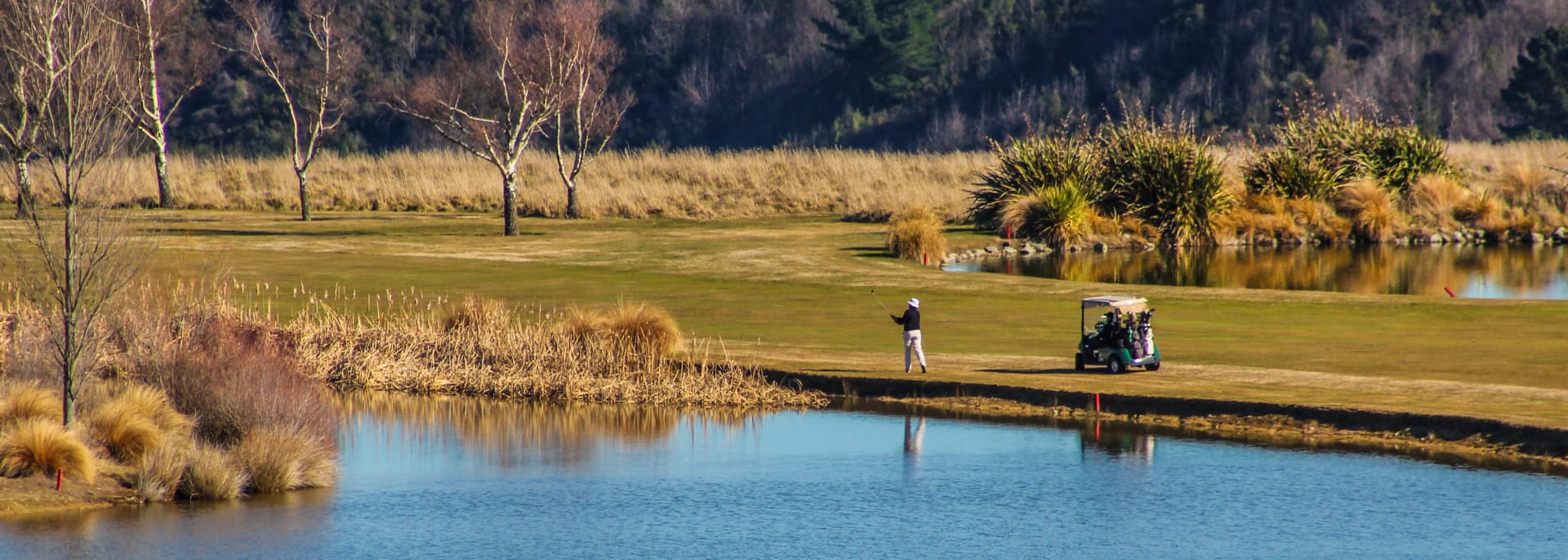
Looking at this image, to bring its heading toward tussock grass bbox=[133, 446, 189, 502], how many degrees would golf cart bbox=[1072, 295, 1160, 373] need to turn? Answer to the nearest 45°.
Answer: approximately 90° to its left

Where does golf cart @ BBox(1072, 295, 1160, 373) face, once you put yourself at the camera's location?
facing away from the viewer and to the left of the viewer

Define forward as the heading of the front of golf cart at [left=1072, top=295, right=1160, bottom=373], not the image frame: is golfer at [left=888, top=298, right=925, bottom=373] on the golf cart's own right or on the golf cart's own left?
on the golf cart's own left

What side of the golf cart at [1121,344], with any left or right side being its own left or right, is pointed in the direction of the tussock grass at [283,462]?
left

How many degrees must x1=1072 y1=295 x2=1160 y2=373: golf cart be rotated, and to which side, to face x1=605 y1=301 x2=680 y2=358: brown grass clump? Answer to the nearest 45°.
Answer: approximately 45° to its left

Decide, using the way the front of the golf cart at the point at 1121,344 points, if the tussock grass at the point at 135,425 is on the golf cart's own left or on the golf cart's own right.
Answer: on the golf cart's own left

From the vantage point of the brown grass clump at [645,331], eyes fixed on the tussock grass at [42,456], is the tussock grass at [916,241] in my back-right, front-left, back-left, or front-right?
back-right

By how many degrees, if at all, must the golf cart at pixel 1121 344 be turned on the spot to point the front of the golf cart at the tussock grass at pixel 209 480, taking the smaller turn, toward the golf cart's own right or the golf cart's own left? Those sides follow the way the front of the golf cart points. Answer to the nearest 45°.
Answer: approximately 90° to the golf cart's own left

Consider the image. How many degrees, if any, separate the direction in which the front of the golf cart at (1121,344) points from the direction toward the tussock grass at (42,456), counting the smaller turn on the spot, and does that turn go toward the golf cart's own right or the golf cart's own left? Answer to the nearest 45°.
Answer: approximately 90° to the golf cart's own left

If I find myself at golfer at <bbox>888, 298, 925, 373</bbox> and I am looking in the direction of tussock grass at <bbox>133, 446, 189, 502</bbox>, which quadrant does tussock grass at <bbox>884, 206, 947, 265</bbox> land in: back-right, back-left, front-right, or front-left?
back-right
